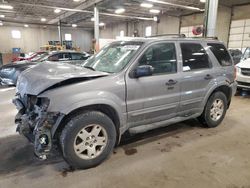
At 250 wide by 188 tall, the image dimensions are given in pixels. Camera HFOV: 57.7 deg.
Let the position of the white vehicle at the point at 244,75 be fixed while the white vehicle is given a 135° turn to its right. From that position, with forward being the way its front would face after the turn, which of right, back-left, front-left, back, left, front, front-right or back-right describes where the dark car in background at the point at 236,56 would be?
front

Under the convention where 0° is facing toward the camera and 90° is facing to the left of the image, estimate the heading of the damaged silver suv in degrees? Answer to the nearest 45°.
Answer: approximately 45°

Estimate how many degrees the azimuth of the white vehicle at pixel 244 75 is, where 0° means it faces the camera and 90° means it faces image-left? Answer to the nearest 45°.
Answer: approximately 45°

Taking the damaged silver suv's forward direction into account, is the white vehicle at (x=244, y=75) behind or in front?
behind

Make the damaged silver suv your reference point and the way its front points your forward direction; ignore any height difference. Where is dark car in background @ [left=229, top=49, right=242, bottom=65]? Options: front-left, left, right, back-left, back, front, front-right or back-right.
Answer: back

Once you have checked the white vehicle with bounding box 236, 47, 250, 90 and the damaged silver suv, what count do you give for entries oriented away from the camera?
0
